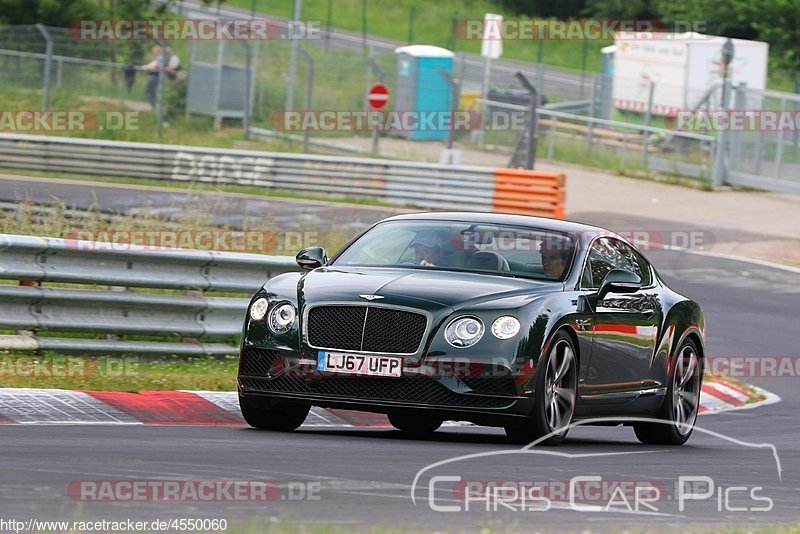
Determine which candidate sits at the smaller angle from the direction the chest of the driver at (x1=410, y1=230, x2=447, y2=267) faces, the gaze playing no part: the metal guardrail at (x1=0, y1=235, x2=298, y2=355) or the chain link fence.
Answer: the metal guardrail

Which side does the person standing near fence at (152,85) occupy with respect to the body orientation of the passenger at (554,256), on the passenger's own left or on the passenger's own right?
on the passenger's own right

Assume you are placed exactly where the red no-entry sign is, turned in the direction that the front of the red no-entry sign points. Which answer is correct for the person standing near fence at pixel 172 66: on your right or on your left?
on your right

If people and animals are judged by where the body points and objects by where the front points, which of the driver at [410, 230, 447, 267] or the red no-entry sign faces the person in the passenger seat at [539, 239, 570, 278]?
the red no-entry sign

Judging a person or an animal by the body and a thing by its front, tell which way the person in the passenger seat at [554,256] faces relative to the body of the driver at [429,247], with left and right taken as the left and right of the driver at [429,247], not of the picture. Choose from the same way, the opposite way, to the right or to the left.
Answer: the same way

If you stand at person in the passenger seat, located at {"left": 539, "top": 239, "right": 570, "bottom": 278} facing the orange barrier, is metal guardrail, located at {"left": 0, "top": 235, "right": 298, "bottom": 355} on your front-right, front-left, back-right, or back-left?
front-left

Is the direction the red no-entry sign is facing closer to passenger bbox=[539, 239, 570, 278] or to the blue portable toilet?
the passenger

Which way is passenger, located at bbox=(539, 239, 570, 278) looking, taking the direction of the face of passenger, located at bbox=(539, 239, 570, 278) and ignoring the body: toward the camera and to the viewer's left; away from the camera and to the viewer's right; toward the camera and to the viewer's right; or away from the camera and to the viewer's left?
toward the camera and to the viewer's left

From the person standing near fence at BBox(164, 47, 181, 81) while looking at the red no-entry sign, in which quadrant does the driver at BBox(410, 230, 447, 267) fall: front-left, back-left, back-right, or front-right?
front-right

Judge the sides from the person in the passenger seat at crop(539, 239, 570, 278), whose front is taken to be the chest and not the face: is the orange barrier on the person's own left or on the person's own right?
on the person's own right

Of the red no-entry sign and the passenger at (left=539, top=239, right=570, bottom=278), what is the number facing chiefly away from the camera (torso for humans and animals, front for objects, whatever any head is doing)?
0

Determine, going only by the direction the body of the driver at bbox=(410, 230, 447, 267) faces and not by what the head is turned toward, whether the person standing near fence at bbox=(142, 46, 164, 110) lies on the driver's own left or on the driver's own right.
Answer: on the driver's own right

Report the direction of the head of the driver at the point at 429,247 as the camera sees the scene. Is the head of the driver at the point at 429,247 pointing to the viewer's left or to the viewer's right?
to the viewer's left

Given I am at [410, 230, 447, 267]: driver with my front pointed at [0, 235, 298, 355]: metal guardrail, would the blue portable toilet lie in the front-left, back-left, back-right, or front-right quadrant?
front-right

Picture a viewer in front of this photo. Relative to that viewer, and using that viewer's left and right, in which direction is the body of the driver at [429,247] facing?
facing the viewer and to the left of the viewer

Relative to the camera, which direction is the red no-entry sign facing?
toward the camera

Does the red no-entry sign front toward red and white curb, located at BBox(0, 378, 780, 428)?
yes

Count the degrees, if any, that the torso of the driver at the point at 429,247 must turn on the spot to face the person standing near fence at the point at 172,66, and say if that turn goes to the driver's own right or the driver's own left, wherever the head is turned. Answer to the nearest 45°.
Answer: approximately 135° to the driver's own right
